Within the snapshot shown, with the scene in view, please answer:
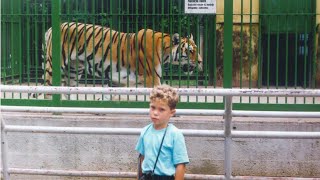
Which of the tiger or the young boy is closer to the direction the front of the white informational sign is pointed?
the young boy

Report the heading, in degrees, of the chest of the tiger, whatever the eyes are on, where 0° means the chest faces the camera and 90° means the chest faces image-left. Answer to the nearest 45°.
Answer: approximately 270°

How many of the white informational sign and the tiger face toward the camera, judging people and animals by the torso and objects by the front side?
1

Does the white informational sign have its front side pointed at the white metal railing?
yes

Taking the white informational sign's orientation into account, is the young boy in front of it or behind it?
in front

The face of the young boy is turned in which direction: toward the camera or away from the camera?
toward the camera

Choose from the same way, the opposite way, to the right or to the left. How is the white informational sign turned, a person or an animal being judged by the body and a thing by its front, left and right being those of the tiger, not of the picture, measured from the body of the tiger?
to the right

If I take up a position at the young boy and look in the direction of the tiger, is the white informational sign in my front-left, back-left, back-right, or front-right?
front-right

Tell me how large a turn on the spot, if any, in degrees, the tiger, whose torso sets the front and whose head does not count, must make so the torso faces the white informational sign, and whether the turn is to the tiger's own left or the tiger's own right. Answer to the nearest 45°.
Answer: approximately 45° to the tiger's own right

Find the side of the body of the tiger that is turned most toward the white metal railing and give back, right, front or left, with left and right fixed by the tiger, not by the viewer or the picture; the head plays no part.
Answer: right

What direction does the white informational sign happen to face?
toward the camera
